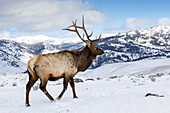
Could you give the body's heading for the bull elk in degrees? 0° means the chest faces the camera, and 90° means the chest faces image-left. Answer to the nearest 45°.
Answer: approximately 270°
